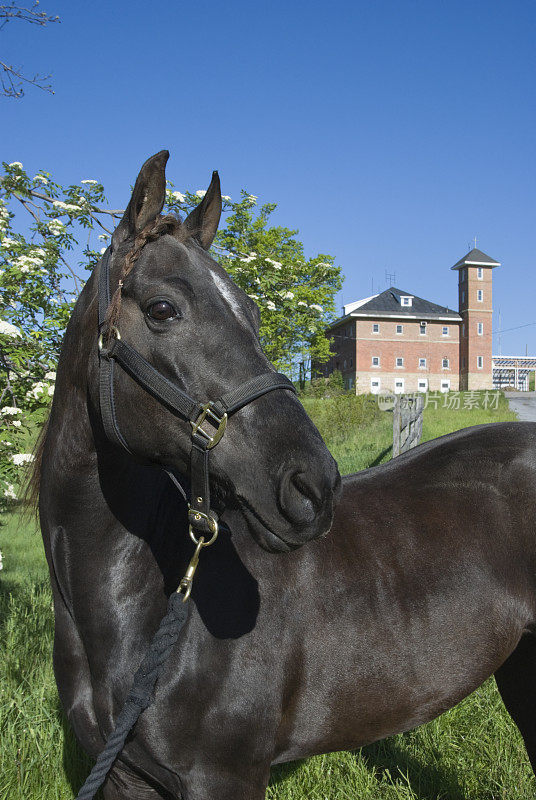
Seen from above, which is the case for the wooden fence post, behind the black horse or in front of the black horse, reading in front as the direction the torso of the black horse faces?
behind

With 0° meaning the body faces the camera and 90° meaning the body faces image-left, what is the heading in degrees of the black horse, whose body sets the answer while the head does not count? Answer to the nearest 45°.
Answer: approximately 45°
